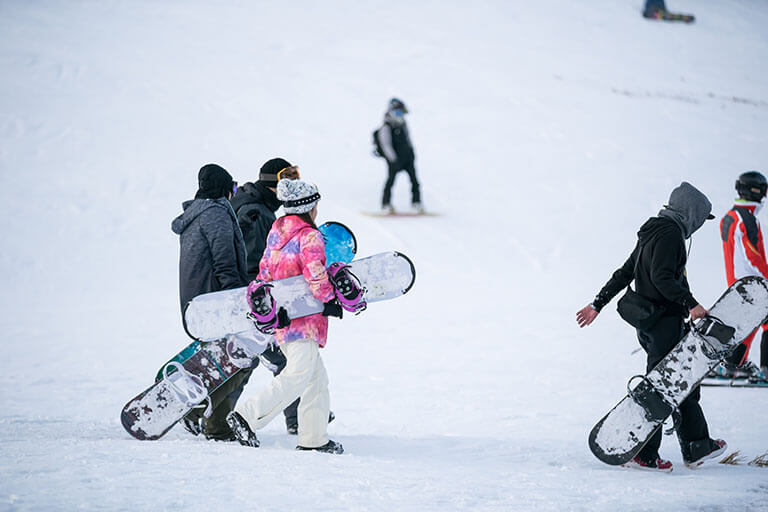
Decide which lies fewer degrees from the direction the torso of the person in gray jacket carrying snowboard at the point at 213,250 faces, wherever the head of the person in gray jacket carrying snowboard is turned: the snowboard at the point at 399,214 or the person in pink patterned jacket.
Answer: the snowboard

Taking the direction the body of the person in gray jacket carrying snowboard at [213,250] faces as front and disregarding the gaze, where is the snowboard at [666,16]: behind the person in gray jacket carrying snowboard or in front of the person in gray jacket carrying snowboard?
in front

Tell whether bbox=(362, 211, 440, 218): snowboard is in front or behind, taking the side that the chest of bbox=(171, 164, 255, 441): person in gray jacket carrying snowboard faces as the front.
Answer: in front

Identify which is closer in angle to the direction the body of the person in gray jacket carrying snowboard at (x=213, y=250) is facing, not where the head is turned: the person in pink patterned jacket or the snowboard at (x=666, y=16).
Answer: the snowboard

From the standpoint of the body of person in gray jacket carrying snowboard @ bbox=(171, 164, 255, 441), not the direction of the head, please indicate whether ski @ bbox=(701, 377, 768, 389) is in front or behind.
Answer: in front

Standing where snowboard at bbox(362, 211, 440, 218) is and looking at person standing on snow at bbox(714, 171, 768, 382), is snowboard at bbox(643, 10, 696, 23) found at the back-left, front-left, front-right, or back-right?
back-left

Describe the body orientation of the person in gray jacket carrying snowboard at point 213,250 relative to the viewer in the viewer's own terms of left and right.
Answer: facing away from the viewer and to the right of the viewer

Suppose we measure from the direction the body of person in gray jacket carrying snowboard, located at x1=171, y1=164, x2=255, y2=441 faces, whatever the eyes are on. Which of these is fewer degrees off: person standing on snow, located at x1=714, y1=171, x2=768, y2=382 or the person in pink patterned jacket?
the person standing on snow

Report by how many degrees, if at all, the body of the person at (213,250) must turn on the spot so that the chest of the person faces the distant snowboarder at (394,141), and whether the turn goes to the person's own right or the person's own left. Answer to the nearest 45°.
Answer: approximately 45° to the person's own left
